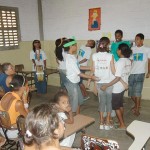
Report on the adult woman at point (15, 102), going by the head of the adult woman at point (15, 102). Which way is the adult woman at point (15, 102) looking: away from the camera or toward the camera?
away from the camera

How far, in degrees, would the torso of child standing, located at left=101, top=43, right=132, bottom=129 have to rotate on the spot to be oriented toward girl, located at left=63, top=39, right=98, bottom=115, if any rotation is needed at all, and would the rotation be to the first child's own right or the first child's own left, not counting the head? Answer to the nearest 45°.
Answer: approximately 45° to the first child's own left

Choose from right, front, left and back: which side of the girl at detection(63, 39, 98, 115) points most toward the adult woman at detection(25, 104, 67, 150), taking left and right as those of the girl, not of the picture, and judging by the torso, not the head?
right

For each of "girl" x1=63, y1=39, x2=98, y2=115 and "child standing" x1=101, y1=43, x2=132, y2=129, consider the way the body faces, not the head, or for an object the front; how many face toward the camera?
0

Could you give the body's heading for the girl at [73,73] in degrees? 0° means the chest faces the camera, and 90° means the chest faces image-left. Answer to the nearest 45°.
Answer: approximately 270°

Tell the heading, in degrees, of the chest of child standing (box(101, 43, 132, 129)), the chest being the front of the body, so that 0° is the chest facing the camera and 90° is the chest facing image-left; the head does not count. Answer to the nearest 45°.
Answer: approximately 135°

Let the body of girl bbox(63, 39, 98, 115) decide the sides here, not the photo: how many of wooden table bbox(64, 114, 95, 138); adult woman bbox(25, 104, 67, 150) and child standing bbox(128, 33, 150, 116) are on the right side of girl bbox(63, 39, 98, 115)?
2

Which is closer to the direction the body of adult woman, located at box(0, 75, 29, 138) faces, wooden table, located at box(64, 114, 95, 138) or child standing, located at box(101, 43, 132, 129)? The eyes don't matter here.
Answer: the child standing

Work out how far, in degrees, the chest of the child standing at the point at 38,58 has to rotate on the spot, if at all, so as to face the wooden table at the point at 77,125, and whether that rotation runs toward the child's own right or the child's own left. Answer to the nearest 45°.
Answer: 0° — they already face it

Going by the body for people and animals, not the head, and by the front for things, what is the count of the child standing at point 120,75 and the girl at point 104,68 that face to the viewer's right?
0

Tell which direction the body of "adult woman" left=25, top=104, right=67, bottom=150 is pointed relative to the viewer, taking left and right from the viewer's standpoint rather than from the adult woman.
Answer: facing away from the viewer and to the right of the viewer

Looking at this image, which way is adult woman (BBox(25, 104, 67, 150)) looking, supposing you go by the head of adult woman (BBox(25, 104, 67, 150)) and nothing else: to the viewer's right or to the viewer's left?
to the viewer's right

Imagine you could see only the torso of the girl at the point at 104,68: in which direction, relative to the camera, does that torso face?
away from the camera

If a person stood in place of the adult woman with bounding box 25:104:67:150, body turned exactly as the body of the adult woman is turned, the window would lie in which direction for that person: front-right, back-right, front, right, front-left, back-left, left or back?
front-left

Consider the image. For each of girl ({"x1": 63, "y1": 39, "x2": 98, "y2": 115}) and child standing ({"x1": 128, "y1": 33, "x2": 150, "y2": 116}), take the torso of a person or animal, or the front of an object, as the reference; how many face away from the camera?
0
